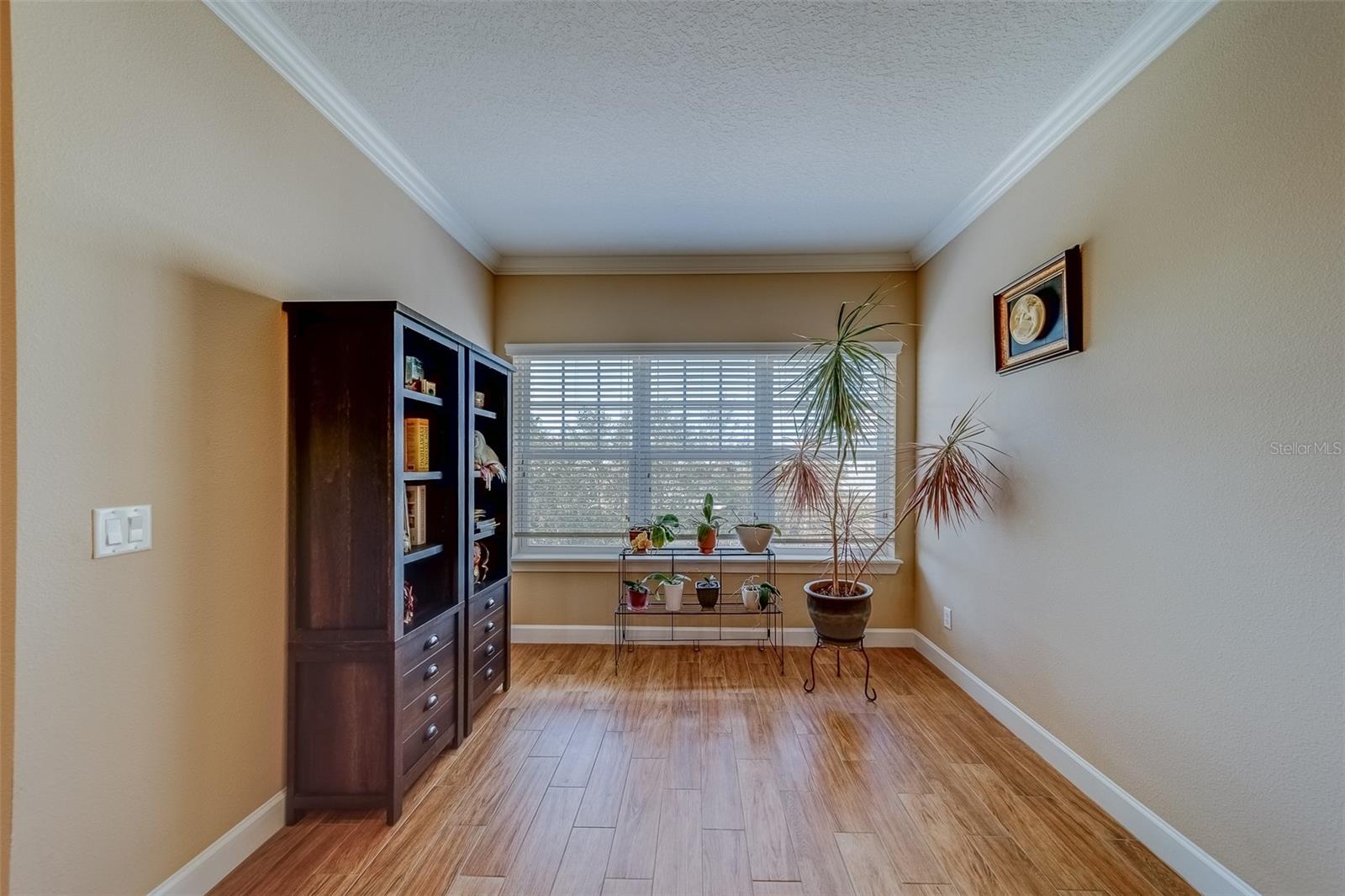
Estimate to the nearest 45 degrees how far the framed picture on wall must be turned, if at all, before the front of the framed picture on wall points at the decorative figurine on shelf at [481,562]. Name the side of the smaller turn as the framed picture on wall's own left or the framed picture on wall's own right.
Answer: approximately 45° to the framed picture on wall's own right

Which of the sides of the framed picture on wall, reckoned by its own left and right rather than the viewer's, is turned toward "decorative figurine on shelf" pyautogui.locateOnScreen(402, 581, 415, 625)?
front

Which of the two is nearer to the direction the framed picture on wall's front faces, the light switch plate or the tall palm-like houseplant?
the light switch plate

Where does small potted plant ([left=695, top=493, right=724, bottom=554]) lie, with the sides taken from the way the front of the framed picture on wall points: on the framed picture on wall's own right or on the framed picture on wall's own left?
on the framed picture on wall's own right

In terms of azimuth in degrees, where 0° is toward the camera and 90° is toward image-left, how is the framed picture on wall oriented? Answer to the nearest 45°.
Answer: approximately 45°

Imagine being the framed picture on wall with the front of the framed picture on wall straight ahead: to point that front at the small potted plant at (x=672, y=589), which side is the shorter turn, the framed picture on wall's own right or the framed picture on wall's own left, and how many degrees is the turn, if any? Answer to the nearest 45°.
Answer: approximately 45° to the framed picture on wall's own right

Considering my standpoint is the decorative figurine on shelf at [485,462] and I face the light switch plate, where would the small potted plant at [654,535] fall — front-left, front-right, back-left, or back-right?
back-left

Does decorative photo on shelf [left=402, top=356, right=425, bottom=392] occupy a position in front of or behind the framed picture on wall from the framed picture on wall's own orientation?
in front

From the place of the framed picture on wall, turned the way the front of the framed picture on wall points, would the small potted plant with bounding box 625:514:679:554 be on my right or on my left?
on my right

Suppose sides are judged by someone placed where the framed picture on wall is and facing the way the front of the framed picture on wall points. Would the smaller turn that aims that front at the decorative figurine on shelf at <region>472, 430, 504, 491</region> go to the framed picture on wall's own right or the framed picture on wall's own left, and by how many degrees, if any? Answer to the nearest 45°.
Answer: approximately 45° to the framed picture on wall's own right
